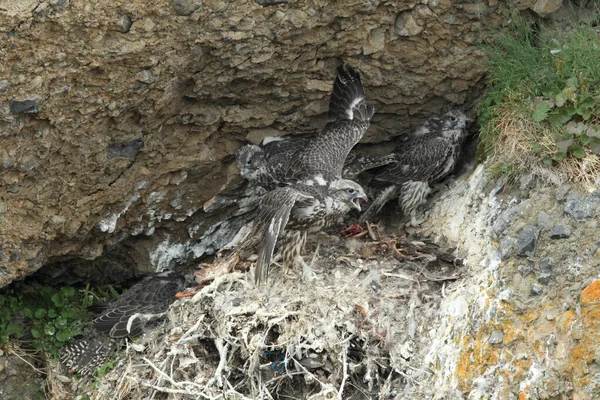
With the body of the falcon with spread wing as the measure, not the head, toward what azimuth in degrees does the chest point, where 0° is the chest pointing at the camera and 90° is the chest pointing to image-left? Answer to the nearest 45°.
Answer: approximately 90°

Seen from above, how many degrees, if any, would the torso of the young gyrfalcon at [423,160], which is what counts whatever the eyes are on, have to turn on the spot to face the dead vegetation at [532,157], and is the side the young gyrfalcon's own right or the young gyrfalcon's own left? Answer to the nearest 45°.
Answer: approximately 45° to the young gyrfalcon's own right

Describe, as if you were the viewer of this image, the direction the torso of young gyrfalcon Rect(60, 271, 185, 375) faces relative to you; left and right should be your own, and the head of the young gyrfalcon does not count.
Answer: facing away from the viewer and to the right of the viewer

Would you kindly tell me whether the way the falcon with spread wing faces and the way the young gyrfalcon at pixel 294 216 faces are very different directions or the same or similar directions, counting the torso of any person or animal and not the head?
very different directions

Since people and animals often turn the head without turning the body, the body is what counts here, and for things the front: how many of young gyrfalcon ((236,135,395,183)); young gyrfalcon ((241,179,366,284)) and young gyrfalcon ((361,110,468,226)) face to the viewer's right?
2

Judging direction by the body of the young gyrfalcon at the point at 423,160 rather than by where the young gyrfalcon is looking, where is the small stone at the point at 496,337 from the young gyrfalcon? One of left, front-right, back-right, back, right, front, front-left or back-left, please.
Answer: right

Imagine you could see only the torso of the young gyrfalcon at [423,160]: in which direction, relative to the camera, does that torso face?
to the viewer's right

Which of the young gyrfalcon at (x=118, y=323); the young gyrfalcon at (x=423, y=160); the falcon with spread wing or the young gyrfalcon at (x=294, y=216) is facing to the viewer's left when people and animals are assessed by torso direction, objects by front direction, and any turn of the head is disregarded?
the falcon with spread wing

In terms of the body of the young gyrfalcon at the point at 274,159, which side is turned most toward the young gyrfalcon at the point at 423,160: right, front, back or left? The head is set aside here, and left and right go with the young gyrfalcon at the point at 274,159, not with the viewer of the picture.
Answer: back

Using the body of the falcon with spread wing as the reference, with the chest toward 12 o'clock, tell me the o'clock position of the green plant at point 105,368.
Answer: The green plant is roughly at 11 o'clock from the falcon with spread wing.

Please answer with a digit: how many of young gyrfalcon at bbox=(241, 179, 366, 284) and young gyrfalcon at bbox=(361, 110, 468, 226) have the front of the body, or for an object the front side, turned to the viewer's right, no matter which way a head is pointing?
2

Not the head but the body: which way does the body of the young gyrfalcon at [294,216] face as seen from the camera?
to the viewer's right

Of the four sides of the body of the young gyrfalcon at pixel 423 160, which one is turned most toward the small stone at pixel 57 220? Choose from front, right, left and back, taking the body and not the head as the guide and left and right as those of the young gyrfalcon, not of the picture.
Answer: back

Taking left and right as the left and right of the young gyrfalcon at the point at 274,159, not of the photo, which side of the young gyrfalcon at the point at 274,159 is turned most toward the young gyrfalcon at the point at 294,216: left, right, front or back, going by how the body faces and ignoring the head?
left

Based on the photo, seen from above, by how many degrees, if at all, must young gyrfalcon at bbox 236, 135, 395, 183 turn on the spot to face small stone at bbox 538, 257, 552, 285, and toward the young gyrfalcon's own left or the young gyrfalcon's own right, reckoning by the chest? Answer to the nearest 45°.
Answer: approximately 135° to the young gyrfalcon's own left
